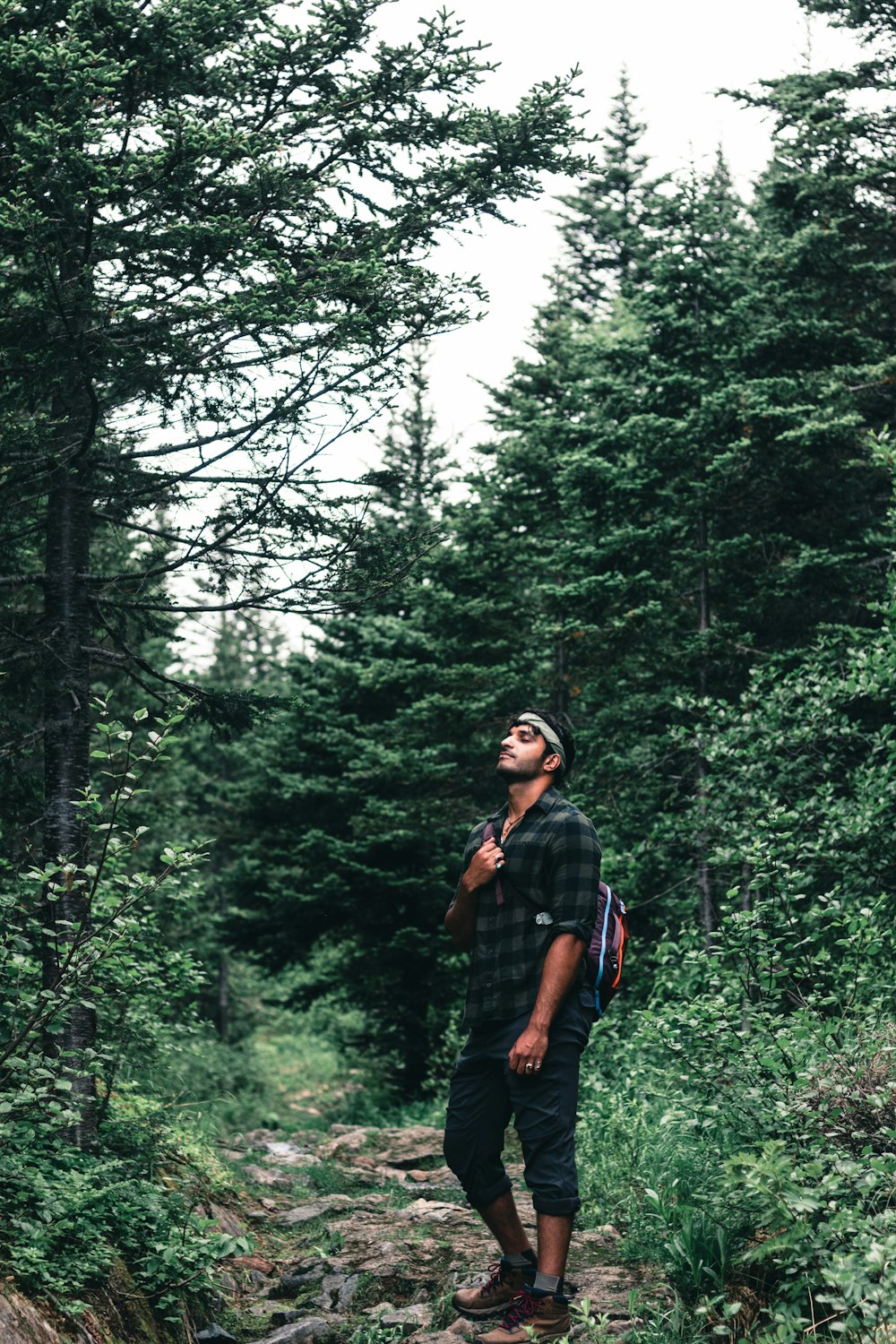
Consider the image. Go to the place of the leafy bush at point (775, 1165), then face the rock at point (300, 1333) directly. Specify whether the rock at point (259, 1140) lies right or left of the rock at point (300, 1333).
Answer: right

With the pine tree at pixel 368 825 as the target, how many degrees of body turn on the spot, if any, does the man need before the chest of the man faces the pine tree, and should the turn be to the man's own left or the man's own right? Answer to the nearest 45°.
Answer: approximately 135° to the man's own right

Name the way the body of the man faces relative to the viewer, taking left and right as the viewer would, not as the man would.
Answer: facing the viewer and to the left of the viewer

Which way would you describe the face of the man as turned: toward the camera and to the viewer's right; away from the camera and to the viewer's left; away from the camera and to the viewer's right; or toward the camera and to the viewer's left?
toward the camera and to the viewer's left

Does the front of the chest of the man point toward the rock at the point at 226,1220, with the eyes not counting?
no

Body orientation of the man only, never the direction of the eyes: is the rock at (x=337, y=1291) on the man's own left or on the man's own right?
on the man's own right

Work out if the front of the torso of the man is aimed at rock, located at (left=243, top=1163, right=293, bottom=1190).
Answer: no

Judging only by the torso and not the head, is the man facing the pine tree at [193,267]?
no

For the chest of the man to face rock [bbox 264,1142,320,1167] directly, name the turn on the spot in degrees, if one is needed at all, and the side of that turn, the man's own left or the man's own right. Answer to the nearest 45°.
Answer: approximately 135° to the man's own right
